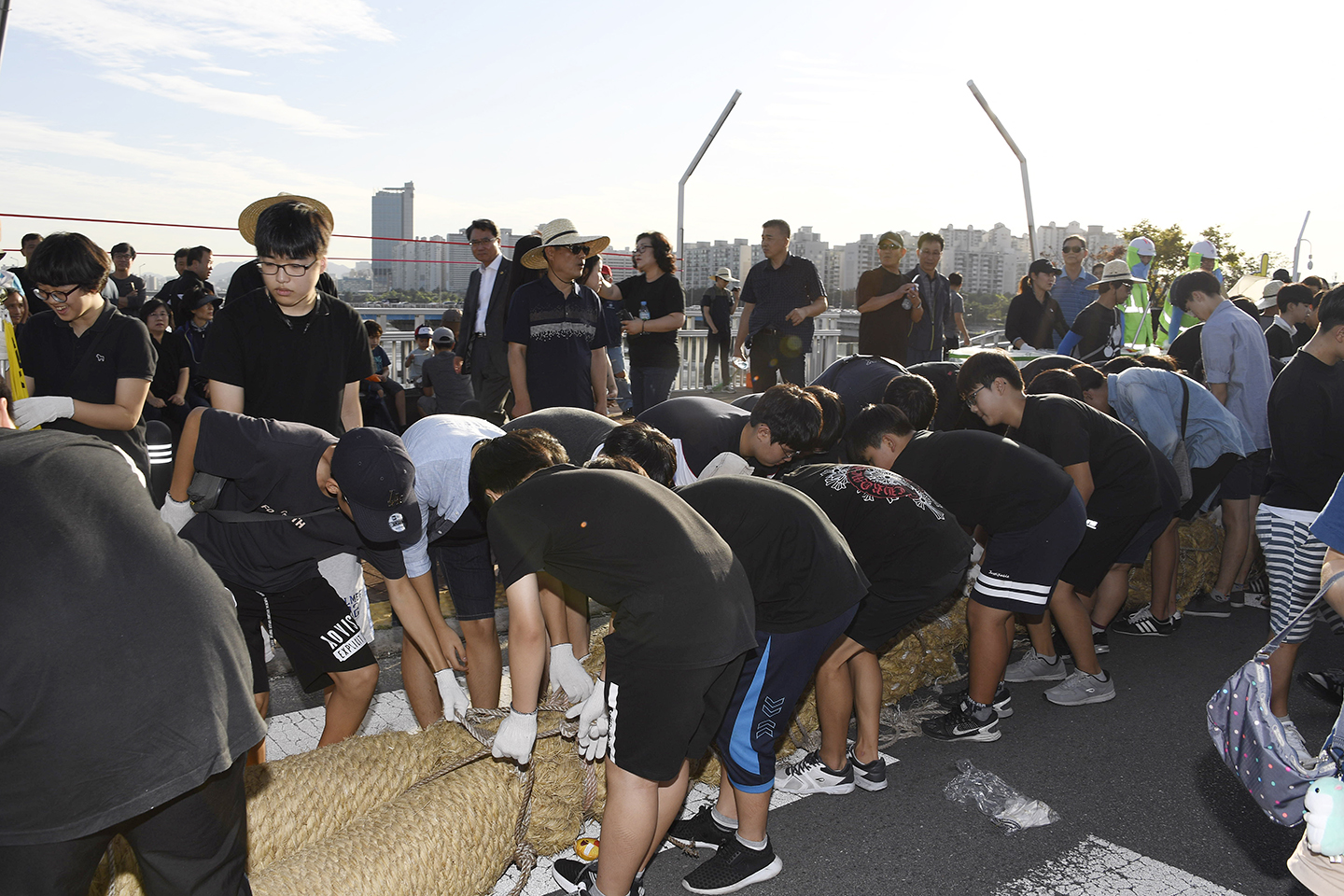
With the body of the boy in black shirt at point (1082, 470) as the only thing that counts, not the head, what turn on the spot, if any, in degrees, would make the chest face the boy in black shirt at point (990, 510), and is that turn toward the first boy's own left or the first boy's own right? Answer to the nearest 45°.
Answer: approximately 45° to the first boy's own left

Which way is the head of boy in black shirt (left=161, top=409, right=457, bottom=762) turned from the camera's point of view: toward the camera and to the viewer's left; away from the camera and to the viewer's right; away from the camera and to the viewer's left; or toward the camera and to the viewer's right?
toward the camera and to the viewer's right

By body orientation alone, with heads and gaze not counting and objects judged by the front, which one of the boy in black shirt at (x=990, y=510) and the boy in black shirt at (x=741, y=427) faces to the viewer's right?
the boy in black shirt at (x=741, y=427)

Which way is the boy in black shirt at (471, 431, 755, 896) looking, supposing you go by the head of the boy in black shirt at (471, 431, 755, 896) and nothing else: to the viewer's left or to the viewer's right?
to the viewer's left

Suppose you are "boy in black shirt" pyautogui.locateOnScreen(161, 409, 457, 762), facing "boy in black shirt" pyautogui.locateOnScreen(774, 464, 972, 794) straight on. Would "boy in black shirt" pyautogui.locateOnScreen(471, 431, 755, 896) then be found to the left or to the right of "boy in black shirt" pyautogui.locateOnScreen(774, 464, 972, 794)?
right

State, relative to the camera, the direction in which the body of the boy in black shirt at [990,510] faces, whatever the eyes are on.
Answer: to the viewer's left

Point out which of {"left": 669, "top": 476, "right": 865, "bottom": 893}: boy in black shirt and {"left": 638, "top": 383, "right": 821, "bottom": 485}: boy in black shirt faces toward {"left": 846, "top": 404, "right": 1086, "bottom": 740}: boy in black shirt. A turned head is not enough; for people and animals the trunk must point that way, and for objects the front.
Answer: {"left": 638, "top": 383, "right": 821, "bottom": 485}: boy in black shirt

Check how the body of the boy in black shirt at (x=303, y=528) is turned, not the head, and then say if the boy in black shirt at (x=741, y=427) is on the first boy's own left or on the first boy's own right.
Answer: on the first boy's own left

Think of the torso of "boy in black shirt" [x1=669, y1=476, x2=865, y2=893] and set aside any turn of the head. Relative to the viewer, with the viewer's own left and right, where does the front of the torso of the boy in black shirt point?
facing to the left of the viewer

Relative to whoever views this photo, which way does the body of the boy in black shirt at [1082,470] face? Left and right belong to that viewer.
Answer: facing to the left of the viewer

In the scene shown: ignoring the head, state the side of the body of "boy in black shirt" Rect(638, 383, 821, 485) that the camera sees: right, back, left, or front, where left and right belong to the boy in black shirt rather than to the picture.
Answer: right

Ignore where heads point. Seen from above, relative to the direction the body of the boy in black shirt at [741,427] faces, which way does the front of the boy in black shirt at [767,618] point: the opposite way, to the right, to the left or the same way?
the opposite way

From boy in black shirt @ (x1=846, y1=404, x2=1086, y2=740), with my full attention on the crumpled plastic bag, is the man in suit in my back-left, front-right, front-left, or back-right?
back-right
